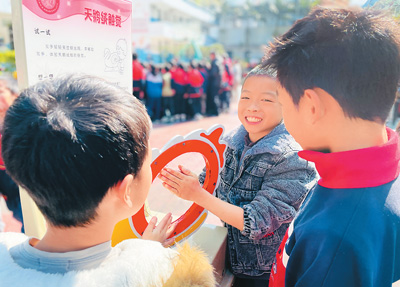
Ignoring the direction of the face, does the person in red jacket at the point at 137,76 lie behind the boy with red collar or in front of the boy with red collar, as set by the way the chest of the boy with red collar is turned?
in front

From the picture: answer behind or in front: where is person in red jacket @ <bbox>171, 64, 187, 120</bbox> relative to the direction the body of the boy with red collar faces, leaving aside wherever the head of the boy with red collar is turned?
in front

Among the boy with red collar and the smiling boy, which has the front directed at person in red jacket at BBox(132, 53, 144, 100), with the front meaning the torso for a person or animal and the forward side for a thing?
the boy with red collar

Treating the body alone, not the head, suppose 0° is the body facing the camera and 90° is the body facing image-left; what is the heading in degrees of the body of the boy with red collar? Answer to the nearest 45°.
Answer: approximately 135°

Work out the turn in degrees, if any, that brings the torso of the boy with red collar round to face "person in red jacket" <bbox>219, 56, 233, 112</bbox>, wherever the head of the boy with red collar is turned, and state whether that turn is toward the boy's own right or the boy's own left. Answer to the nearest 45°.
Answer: approximately 45° to the boy's own right

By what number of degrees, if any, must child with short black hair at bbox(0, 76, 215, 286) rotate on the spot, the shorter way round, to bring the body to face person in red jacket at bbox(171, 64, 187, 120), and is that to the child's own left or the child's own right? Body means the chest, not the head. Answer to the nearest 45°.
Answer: approximately 45° to the child's own left

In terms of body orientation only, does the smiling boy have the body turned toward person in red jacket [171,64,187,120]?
no

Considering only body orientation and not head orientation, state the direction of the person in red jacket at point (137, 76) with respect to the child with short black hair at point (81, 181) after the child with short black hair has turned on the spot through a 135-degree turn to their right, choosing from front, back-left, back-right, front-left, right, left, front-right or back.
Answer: back

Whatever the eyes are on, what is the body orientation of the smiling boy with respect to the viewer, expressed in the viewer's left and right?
facing the viewer and to the left of the viewer

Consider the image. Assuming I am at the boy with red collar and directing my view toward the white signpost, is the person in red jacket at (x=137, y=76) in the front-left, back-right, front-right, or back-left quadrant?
front-right

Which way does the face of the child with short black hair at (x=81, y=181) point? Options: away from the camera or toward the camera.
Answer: away from the camera

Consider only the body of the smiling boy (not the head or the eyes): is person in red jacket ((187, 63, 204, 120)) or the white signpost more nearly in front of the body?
the white signpost

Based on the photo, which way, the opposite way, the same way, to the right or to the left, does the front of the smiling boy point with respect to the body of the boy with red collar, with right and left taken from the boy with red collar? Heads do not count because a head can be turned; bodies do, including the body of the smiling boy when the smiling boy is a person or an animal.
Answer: to the left

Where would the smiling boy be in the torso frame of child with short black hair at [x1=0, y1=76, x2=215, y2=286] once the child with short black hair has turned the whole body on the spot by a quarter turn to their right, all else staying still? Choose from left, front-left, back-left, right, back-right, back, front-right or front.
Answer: left

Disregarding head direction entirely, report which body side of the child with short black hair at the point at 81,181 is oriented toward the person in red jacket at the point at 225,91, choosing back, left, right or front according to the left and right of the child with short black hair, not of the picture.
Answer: front

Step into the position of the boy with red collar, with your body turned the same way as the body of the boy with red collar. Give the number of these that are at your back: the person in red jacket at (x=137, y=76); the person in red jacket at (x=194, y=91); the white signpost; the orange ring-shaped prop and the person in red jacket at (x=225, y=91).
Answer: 0
